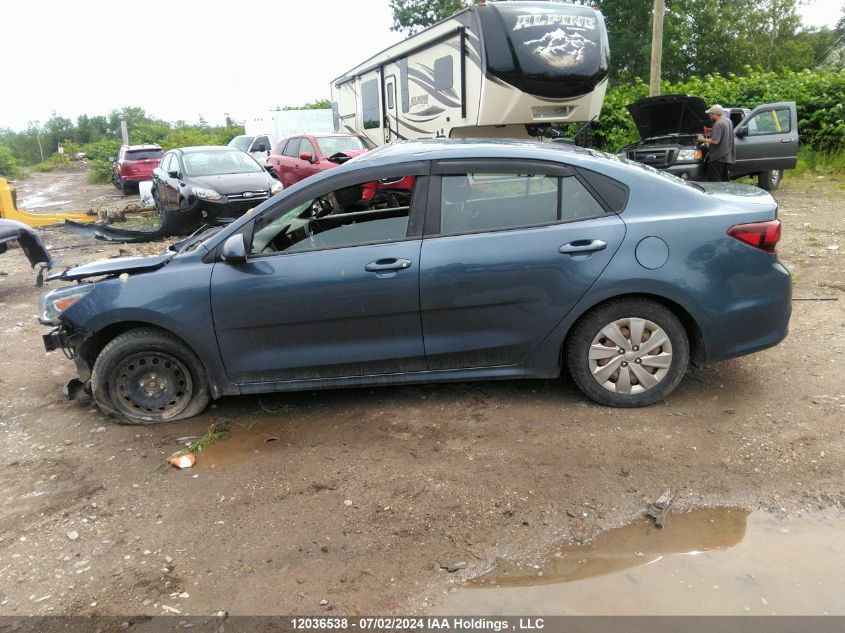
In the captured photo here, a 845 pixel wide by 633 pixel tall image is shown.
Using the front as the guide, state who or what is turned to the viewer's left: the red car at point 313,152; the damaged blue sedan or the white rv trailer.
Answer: the damaged blue sedan

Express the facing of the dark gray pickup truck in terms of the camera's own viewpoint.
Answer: facing the viewer and to the left of the viewer

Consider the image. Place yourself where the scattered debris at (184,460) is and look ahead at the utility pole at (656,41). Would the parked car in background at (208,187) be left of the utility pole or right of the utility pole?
left

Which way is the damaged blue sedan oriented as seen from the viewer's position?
to the viewer's left

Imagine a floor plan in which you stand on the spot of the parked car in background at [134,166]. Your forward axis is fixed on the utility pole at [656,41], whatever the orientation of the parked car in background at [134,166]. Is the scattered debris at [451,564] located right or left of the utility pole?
right

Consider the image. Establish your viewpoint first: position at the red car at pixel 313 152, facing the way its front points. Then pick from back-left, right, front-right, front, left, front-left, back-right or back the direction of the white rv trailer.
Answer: front

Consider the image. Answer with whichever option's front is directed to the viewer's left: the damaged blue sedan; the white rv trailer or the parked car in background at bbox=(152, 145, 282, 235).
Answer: the damaged blue sedan

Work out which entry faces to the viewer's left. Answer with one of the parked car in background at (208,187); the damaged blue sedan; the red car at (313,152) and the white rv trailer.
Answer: the damaged blue sedan
